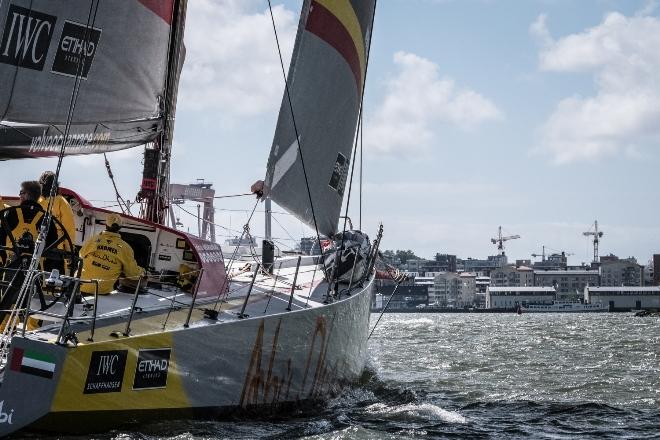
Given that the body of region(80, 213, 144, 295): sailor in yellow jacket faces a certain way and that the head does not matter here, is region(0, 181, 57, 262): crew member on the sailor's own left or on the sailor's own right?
on the sailor's own left

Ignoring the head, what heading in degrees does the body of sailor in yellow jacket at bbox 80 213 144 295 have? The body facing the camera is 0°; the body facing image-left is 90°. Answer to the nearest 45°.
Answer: approximately 180°
